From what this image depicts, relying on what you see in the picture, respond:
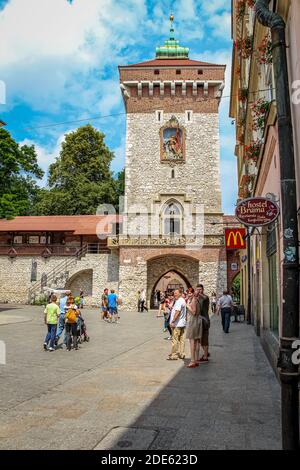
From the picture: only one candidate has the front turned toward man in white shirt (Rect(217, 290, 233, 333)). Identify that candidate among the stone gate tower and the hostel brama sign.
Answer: the stone gate tower

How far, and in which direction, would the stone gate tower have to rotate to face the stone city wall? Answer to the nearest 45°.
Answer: approximately 90° to its right

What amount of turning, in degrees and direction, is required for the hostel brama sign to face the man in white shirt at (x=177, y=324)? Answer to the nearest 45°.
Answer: approximately 135° to its right

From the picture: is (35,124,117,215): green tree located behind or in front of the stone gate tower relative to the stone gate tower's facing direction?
behind
